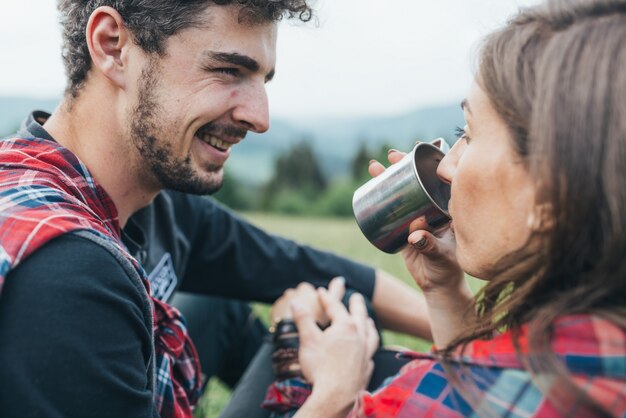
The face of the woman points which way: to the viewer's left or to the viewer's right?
to the viewer's left

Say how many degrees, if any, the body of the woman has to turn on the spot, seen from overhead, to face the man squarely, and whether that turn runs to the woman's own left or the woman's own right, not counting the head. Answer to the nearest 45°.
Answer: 0° — they already face them

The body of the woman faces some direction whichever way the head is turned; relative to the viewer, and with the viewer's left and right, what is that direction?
facing away from the viewer and to the left of the viewer

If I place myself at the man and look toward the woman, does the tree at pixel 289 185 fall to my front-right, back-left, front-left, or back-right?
back-left

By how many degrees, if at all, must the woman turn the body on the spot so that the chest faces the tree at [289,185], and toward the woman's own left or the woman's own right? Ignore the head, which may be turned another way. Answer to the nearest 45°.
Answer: approximately 45° to the woman's own right
